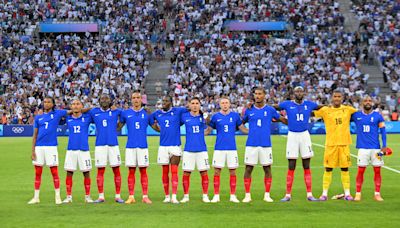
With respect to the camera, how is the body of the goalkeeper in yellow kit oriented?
toward the camera
